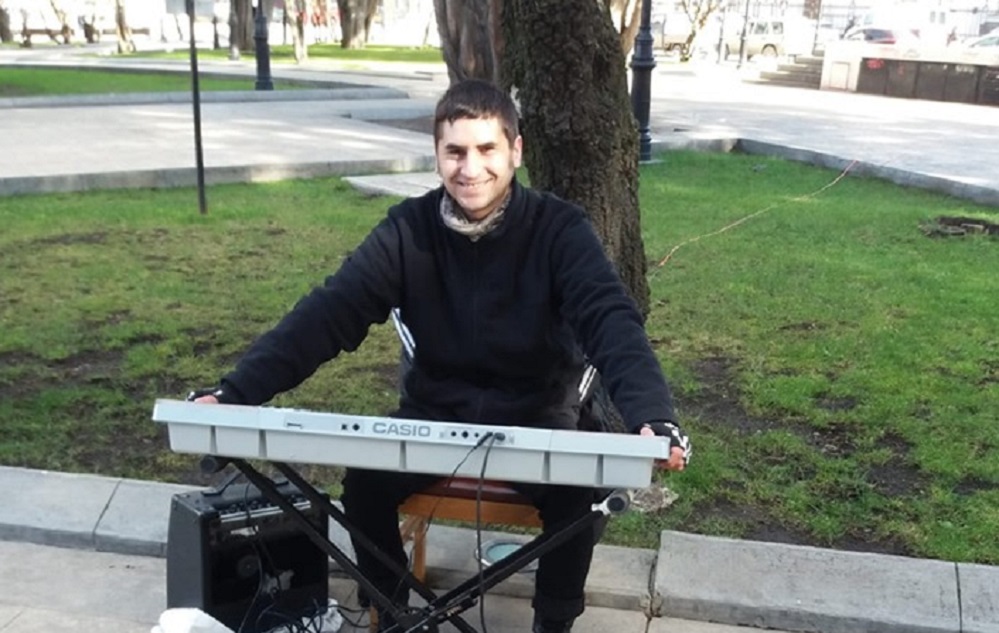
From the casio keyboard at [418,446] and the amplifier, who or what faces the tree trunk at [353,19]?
the casio keyboard

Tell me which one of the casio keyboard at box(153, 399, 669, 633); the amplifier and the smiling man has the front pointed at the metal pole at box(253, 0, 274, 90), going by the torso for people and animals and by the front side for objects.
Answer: the casio keyboard

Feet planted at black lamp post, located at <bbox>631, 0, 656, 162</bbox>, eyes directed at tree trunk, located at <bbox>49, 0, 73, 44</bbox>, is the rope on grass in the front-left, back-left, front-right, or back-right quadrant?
back-left

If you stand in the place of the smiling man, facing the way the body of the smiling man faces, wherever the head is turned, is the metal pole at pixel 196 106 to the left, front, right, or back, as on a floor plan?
back

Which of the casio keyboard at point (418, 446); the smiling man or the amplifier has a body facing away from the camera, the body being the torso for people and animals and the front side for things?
the casio keyboard

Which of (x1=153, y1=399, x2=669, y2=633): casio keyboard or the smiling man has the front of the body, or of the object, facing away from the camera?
the casio keyboard

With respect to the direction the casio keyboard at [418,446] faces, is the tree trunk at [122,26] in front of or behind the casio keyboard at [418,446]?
in front

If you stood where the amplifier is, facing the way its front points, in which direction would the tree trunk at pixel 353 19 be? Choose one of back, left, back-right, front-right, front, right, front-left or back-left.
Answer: back-left

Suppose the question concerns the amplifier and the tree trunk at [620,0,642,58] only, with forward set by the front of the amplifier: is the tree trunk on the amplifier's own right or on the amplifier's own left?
on the amplifier's own left

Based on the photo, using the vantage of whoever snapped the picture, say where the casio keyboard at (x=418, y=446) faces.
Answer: facing away from the viewer

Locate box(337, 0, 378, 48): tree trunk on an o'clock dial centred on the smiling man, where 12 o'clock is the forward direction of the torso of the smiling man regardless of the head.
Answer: The tree trunk is roughly at 6 o'clock from the smiling man.

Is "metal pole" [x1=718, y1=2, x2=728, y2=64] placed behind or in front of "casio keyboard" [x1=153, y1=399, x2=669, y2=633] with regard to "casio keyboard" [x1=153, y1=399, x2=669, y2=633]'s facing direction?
in front

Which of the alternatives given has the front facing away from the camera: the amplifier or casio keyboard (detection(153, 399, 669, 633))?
the casio keyboard

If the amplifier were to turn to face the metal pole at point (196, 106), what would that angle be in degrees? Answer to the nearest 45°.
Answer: approximately 135° to its left
